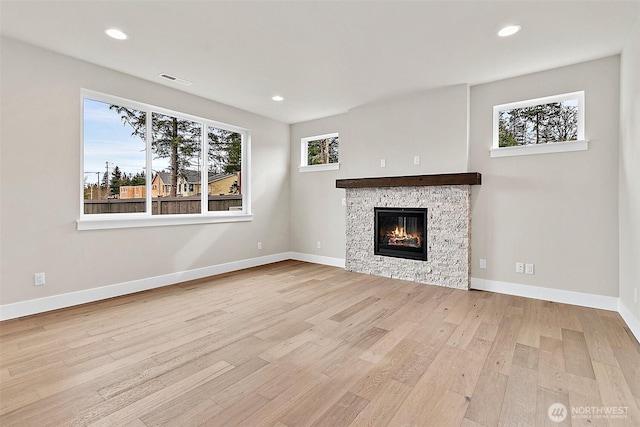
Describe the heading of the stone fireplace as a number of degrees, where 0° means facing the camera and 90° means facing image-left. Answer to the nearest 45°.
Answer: approximately 45°

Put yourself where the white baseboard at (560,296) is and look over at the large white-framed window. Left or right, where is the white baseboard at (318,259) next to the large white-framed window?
right

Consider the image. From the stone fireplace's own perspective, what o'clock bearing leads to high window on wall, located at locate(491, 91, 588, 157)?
The high window on wall is roughly at 8 o'clock from the stone fireplace.

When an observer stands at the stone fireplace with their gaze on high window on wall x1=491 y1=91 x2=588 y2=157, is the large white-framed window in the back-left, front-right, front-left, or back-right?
back-right

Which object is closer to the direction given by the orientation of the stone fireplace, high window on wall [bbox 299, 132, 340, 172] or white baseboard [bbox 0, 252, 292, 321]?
the white baseboard

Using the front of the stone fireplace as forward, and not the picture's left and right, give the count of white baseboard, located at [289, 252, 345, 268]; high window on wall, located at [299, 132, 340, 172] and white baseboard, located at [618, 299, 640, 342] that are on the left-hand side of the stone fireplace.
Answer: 1

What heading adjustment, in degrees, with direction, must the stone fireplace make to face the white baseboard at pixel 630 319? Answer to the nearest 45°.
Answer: approximately 90° to its left

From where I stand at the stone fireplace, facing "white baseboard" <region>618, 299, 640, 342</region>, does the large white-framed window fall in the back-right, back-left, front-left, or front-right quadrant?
back-right

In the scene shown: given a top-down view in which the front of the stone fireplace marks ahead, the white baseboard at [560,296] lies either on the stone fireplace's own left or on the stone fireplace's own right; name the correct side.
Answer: on the stone fireplace's own left

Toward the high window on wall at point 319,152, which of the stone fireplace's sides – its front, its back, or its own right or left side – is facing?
right
